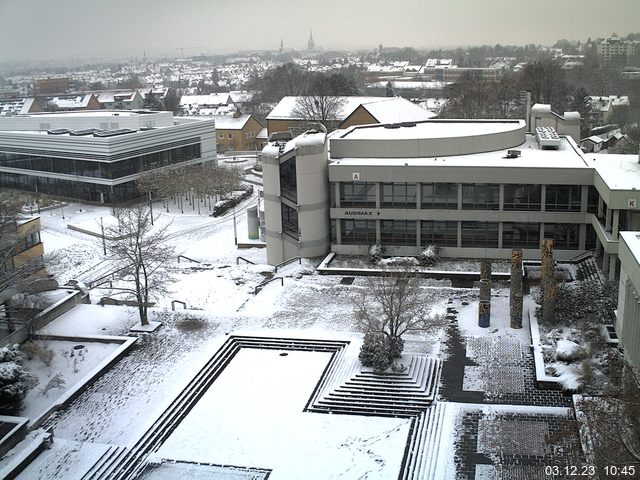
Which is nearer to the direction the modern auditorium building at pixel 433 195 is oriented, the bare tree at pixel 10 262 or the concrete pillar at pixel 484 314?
the concrete pillar

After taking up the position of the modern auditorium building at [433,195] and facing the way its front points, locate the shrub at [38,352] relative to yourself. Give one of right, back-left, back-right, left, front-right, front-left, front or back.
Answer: front-right

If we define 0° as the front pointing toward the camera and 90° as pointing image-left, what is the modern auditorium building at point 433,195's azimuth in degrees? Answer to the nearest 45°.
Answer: approximately 0°

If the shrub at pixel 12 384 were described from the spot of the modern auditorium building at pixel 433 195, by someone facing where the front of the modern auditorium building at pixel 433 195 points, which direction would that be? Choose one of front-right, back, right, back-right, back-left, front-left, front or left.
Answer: front-right

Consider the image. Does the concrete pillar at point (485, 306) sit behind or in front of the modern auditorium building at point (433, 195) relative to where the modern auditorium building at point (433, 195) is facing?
in front

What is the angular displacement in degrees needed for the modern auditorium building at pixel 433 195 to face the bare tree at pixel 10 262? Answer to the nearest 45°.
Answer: approximately 45° to its right

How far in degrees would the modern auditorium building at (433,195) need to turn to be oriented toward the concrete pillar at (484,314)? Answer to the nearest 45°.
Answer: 0° — it already faces it

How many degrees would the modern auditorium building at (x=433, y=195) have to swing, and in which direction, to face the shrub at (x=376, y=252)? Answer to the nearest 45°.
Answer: approximately 45° to its right
